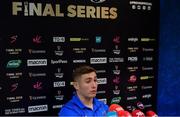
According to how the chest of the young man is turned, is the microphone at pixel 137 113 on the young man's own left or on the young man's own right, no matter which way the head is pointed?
on the young man's own left

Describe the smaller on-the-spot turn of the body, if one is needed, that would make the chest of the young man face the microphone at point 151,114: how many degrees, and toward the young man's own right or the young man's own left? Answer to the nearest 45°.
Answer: approximately 90° to the young man's own left

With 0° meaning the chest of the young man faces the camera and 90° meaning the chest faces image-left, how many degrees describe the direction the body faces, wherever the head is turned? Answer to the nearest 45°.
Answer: approximately 315°
